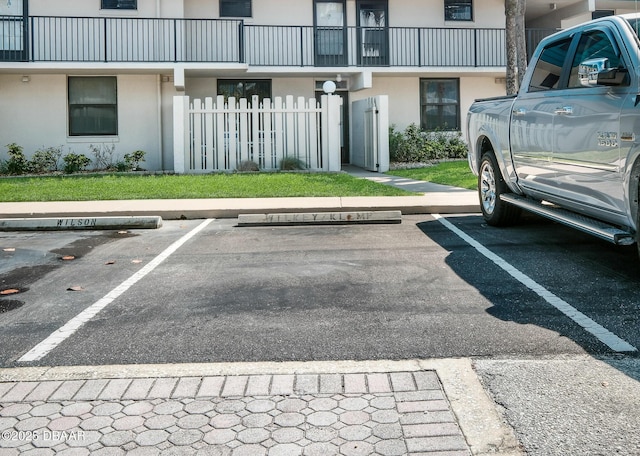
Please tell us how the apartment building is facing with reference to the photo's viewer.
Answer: facing the viewer

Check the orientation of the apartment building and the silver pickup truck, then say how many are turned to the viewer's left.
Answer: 0

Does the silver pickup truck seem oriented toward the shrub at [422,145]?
no

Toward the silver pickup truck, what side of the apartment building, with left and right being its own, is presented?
front

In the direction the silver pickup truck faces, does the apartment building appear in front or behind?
behind

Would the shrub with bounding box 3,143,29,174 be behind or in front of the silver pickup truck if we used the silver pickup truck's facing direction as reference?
behind

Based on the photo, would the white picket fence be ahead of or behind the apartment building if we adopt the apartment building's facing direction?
ahead

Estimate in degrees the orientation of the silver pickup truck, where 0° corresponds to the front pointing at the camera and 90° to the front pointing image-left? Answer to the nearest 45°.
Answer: approximately 315°

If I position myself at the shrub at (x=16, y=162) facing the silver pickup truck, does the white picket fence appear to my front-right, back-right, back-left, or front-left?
front-left

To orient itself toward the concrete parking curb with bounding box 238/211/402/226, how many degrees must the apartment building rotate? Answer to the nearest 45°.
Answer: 0° — it already faces it

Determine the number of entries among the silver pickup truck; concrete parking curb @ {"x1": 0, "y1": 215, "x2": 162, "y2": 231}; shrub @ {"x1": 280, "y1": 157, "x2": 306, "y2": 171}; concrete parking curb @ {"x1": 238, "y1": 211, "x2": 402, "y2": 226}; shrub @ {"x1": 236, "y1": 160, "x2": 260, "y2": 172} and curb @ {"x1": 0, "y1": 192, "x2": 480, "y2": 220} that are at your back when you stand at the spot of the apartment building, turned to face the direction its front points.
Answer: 0

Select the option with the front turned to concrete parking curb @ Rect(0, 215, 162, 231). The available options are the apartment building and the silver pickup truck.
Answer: the apartment building
